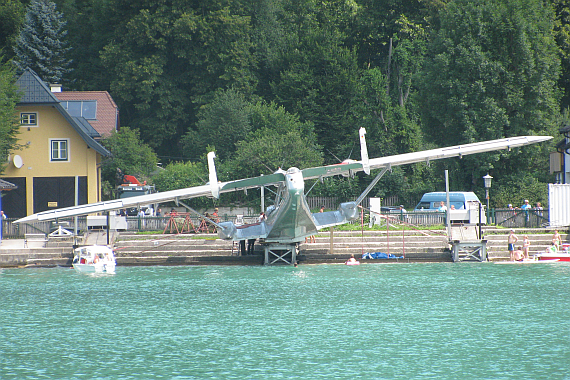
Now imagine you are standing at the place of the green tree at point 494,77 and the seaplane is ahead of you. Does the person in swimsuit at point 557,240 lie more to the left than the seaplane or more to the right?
left

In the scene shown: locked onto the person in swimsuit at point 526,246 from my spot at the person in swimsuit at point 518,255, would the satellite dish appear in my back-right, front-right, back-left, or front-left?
back-left

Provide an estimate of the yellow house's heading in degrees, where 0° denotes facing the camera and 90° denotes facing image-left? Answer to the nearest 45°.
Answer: approximately 0°

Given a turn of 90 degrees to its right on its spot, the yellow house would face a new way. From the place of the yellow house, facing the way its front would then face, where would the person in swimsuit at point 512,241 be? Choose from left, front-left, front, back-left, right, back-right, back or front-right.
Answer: back-left

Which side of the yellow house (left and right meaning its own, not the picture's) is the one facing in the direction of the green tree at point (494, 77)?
left

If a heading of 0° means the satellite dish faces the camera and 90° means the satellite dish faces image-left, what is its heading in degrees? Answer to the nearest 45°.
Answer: approximately 315°
